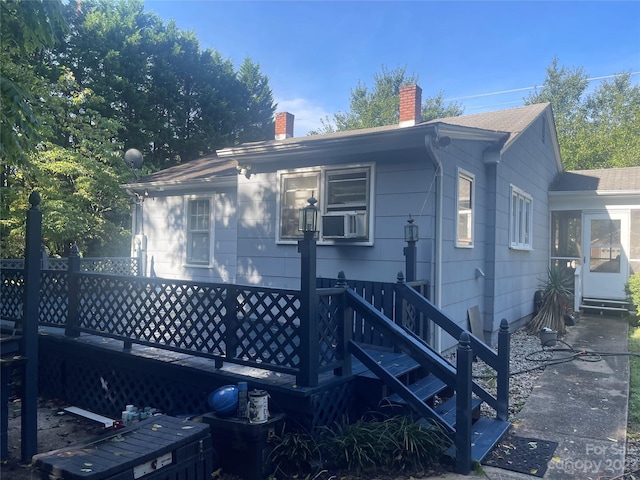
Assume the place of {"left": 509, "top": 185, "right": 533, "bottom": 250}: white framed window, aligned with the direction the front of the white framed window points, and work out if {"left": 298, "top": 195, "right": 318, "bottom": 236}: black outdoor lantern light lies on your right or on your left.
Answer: on your right

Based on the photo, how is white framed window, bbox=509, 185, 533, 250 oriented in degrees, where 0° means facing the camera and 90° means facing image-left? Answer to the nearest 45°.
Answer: approximately 315°

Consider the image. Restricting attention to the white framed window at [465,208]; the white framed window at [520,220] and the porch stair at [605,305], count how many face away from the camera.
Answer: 0

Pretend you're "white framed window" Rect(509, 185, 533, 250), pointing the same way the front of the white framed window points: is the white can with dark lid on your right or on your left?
on your right

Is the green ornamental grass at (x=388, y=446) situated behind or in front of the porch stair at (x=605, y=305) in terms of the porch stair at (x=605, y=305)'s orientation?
in front

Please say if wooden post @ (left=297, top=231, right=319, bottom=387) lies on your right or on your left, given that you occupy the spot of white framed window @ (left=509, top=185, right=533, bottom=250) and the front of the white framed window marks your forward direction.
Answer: on your right

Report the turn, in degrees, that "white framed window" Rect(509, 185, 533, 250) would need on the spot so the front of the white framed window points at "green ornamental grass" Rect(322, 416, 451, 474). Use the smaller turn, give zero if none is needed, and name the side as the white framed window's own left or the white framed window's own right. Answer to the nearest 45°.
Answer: approximately 45° to the white framed window's own right

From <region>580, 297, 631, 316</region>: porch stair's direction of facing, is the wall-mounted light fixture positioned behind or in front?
in front

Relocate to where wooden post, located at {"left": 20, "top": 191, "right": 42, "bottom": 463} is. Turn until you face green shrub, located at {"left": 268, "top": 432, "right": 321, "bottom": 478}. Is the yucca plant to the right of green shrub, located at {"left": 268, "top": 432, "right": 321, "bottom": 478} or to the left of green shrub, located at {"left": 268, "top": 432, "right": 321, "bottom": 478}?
left

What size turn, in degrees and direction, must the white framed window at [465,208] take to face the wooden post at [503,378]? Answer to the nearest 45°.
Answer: approximately 45° to its right

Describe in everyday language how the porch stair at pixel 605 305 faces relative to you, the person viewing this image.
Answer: facing the viewer

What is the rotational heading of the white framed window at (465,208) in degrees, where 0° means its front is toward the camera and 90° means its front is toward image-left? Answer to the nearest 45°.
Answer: approximately 315°

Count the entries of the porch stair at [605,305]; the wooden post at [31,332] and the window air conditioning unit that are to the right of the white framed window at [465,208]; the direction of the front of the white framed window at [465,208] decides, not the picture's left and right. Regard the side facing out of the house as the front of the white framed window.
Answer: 2
